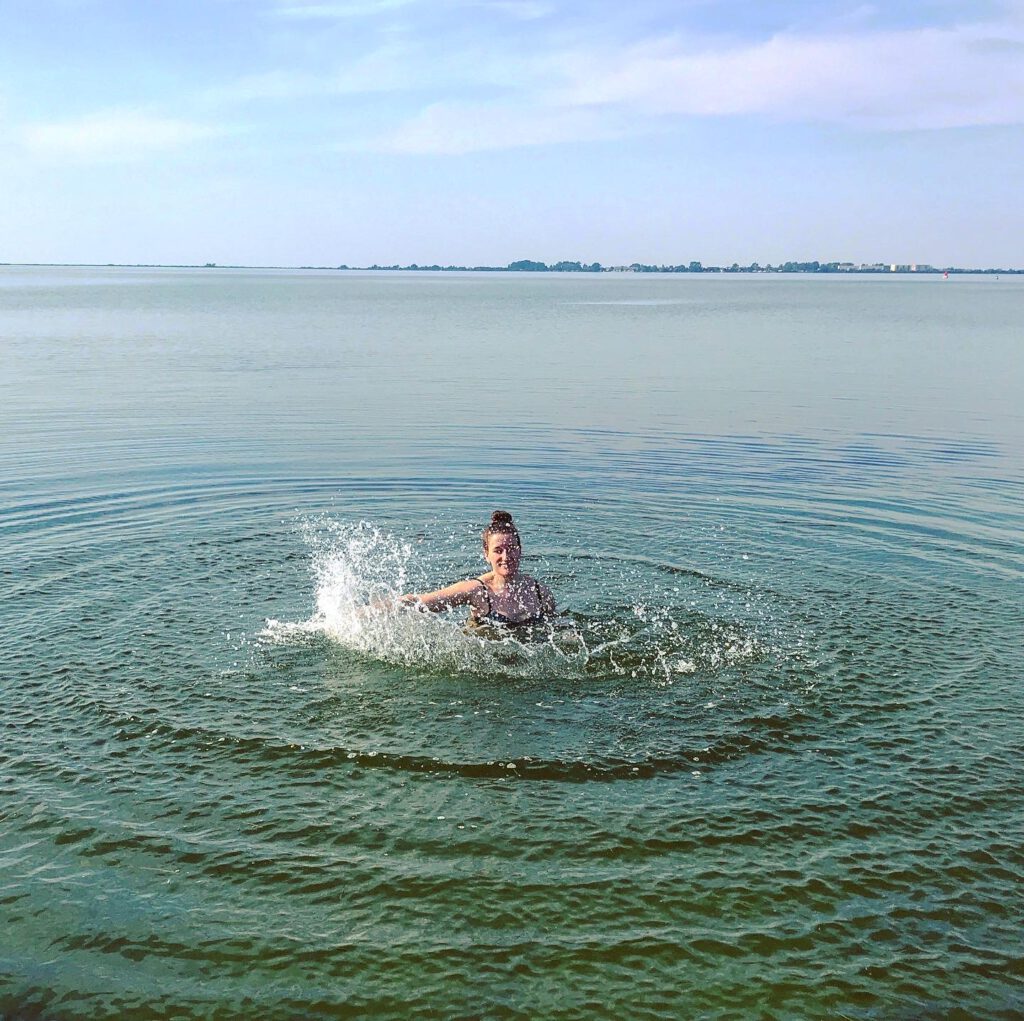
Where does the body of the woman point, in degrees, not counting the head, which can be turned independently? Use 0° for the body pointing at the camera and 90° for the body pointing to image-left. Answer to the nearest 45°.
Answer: approximately 0°
